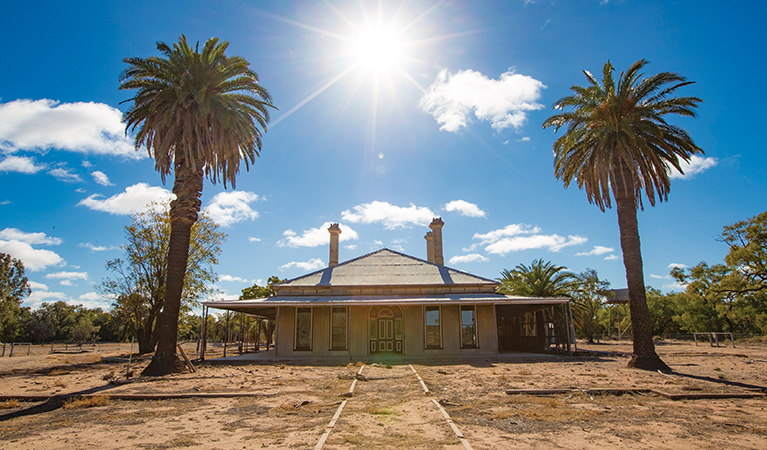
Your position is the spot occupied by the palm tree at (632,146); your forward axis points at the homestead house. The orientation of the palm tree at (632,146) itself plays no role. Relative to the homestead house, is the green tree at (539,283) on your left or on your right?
right

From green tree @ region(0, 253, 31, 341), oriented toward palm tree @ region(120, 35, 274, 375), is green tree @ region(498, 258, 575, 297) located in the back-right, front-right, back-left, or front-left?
front-left

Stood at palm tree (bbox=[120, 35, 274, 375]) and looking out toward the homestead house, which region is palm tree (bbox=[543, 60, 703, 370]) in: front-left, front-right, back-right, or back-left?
front-right

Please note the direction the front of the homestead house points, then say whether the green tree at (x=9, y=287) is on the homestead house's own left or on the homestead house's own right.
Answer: on the homestead house's own right

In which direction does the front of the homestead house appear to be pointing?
toward the camera

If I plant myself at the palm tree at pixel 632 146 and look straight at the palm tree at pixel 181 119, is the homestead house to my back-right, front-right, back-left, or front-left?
front-right

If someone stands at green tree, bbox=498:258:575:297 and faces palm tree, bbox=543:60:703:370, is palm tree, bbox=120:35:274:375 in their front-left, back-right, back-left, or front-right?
front-right

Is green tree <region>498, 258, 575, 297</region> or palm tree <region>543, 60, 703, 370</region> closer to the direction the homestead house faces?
the palm tree

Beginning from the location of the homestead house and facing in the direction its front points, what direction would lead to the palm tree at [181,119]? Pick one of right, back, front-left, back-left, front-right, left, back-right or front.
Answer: front-right

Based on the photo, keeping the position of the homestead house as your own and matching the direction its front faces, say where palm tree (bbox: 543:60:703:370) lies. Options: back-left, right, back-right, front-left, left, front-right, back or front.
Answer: front-left

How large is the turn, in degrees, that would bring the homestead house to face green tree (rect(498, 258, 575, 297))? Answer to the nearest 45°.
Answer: approximately 135° to its left
